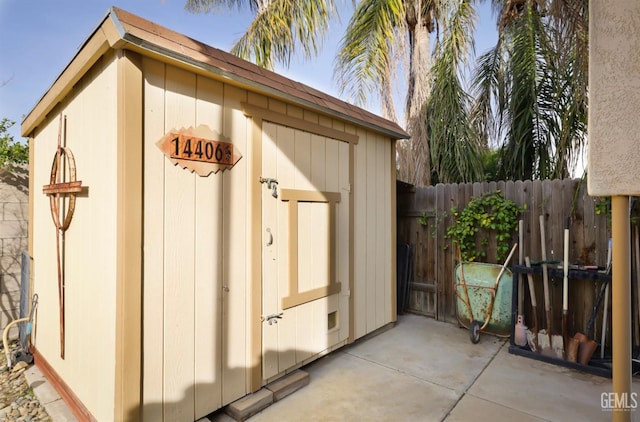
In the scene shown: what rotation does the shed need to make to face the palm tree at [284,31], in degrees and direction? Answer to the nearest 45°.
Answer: approximately 135° to its left

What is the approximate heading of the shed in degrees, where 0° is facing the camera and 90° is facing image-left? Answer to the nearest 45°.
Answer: approximately 315°

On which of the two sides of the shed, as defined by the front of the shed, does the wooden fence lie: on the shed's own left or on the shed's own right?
on the shed's own left

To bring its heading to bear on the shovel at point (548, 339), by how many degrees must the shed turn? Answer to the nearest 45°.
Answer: approximately 45° to its left

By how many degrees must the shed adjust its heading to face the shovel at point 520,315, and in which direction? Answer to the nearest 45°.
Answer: approximately 45° to its left

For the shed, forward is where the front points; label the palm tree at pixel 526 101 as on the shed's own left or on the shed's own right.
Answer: on the shed's own left

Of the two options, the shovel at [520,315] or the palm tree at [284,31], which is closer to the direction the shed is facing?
the shovel

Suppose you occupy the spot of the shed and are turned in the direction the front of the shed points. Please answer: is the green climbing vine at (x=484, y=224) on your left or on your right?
on your left

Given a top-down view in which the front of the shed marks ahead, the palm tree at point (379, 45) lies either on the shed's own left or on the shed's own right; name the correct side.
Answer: on the shed's own left
